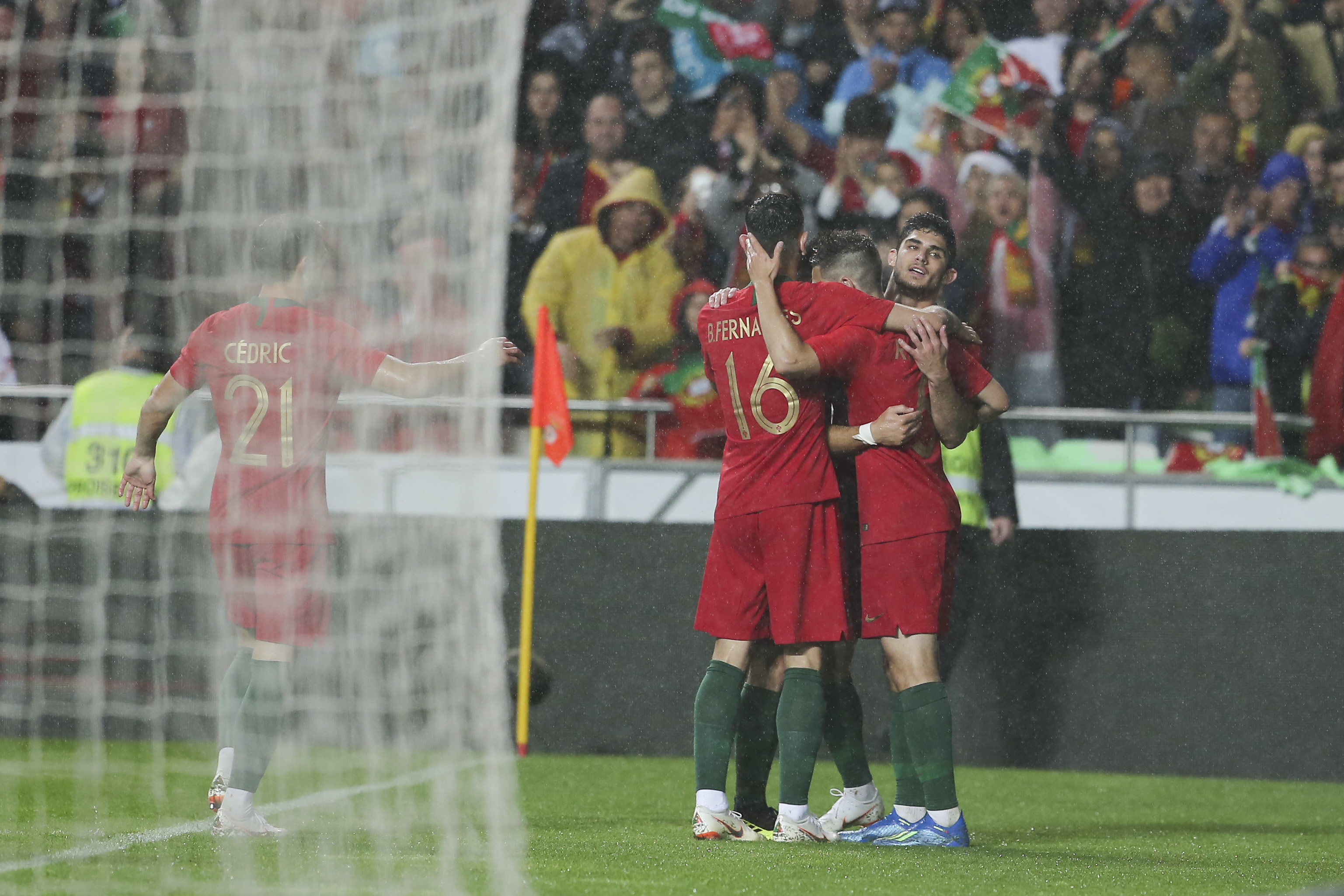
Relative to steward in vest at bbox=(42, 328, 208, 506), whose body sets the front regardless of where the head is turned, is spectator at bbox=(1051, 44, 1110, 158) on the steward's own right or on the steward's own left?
on the steward's own right

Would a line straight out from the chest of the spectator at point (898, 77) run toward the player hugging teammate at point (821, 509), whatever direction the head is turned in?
yes

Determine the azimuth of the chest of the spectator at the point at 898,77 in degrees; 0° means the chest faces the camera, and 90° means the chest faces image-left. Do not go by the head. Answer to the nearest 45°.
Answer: approximately 0°

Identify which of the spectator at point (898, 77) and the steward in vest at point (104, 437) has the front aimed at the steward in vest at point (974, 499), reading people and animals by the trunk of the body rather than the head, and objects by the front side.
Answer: the spectator

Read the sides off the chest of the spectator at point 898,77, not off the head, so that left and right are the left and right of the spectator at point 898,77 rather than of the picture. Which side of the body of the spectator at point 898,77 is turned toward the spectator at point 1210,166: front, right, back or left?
left

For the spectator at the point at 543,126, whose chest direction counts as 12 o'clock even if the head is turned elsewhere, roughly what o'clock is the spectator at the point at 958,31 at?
the spectator at the point at 958,31 is roughly at 9 o'clock from the spectator at the point at 543,126.

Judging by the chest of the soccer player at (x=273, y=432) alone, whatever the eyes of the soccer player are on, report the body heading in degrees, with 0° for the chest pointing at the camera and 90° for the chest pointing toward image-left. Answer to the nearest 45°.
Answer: approximately 225°

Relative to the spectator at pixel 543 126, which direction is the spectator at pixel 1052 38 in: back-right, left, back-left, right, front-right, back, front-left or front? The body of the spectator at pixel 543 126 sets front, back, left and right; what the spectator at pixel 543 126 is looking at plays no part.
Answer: left

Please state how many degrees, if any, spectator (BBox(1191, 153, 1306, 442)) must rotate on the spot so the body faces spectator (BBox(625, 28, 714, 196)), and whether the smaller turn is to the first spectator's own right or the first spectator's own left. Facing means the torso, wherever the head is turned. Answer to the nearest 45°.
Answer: approximately 45° to the first spectator's own right

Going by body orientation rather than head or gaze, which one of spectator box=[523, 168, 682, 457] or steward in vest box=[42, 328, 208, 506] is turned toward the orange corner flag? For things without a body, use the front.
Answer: the spectator

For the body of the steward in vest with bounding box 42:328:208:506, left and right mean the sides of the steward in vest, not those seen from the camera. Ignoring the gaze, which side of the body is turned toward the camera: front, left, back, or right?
back
